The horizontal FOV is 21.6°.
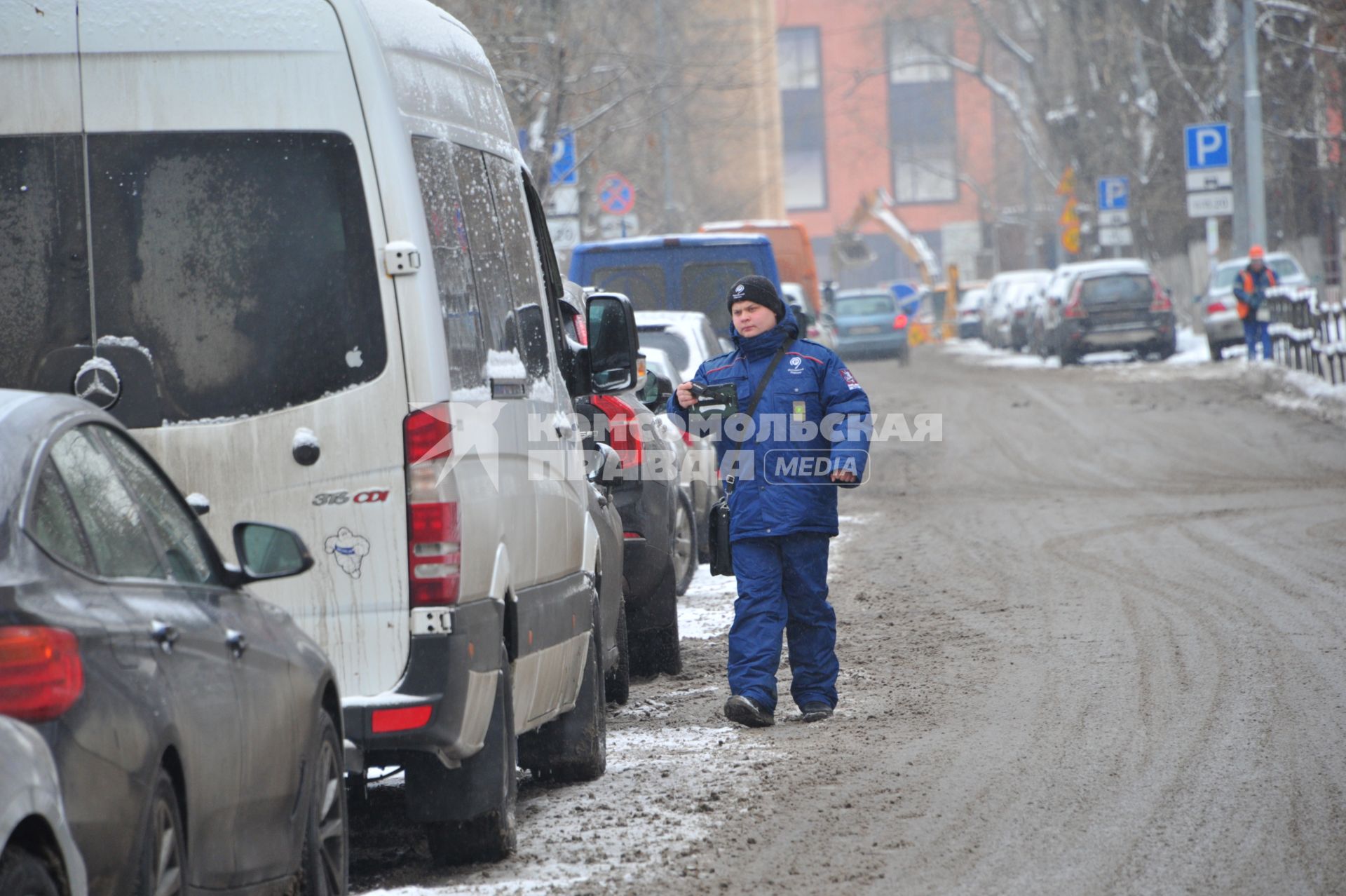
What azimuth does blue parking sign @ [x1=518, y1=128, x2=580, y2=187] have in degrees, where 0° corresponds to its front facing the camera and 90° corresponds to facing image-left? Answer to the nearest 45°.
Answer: approximately 0°

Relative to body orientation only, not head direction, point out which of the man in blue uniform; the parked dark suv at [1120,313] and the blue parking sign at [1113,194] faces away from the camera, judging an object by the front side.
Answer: the parked dark suv

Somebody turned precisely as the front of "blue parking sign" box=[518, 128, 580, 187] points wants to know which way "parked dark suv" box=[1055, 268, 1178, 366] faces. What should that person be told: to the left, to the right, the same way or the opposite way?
the opposite way

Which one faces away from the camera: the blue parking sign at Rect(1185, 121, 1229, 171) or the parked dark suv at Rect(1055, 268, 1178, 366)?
the parked dark suv

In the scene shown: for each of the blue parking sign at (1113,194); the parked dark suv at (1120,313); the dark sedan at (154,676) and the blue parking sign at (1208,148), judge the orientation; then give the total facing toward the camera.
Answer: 2

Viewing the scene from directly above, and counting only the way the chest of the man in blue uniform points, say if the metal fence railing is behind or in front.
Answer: behind

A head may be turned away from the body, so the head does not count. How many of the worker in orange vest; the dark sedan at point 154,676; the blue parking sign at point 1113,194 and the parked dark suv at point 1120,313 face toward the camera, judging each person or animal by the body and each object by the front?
2

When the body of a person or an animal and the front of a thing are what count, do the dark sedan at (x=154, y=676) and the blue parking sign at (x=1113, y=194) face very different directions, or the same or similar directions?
very different directions

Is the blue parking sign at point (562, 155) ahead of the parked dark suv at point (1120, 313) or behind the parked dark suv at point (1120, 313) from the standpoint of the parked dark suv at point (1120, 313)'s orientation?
behind

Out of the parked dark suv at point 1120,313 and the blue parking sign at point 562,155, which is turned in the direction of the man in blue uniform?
the blue parking sign
